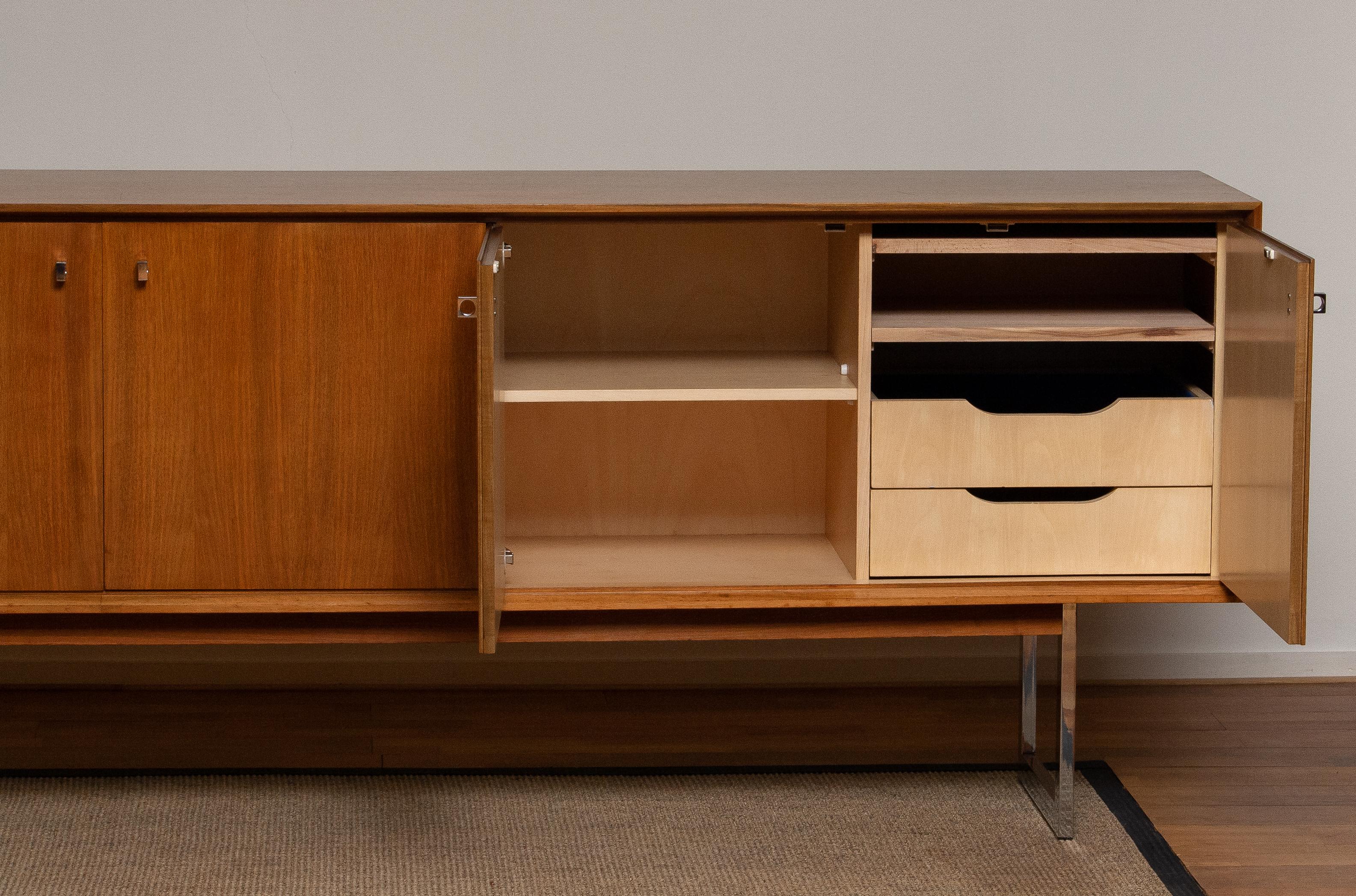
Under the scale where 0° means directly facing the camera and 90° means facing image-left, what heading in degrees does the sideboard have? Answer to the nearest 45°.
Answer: approximately 0°
